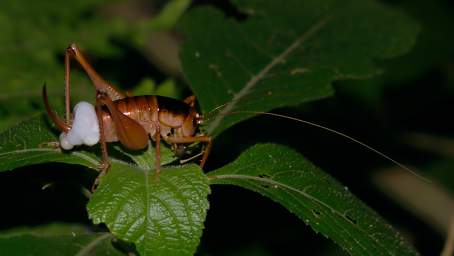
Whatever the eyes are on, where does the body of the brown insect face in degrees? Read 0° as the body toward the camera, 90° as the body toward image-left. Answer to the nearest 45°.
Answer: approximately 270°

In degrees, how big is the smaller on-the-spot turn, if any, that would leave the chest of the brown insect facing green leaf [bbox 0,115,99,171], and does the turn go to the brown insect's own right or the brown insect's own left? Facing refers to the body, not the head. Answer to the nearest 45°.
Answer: approximately 180°

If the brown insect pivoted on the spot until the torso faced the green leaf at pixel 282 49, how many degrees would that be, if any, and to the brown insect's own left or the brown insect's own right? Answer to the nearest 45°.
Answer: approximately 45° to the brown insect's own left
